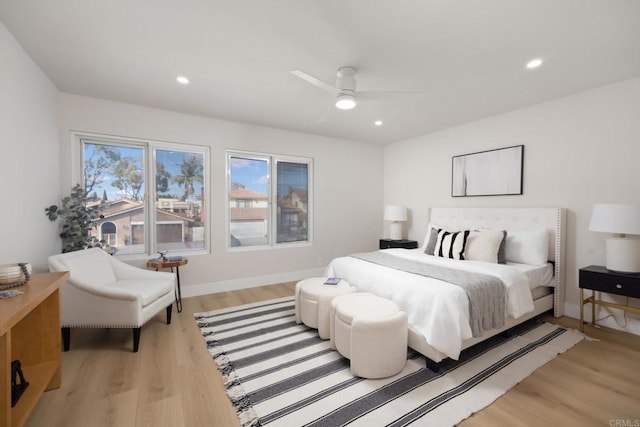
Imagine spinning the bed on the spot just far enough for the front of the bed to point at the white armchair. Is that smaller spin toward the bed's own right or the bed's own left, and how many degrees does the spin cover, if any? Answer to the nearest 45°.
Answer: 0° — it already faces it

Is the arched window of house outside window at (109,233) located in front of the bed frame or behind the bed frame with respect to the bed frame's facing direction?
in front

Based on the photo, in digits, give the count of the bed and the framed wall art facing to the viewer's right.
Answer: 0

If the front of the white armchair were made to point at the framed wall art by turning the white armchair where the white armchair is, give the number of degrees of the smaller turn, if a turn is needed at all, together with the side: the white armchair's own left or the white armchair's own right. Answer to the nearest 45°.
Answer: approximately 45° to the white armchair's own left

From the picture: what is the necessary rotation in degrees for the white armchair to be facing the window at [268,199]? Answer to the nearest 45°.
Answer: approximately 90° to its left

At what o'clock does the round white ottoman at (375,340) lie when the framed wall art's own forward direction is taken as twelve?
The round white ottoman is roughly at 11 o'clock from the framed wall art.

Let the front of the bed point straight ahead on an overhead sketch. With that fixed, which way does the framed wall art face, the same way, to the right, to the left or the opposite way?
the same way

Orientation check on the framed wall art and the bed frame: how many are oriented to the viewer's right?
0

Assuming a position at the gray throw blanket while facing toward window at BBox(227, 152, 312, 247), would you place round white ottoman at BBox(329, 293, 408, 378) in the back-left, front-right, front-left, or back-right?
front-left

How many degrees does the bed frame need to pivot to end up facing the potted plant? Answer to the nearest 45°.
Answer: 0° — it already faces it

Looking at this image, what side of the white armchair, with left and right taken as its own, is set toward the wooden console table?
right

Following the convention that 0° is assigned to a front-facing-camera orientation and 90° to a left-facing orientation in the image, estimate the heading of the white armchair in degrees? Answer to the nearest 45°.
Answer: approximately 315°

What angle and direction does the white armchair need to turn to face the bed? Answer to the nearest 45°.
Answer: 0° — it already faces it

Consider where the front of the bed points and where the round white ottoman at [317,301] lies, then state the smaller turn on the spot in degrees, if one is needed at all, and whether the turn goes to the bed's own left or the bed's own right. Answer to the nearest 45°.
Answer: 0° — it already faces it

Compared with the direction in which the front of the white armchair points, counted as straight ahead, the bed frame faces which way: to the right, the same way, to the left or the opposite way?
the opposite way

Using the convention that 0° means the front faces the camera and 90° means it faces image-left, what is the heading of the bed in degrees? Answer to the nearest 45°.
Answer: approximately 45°
